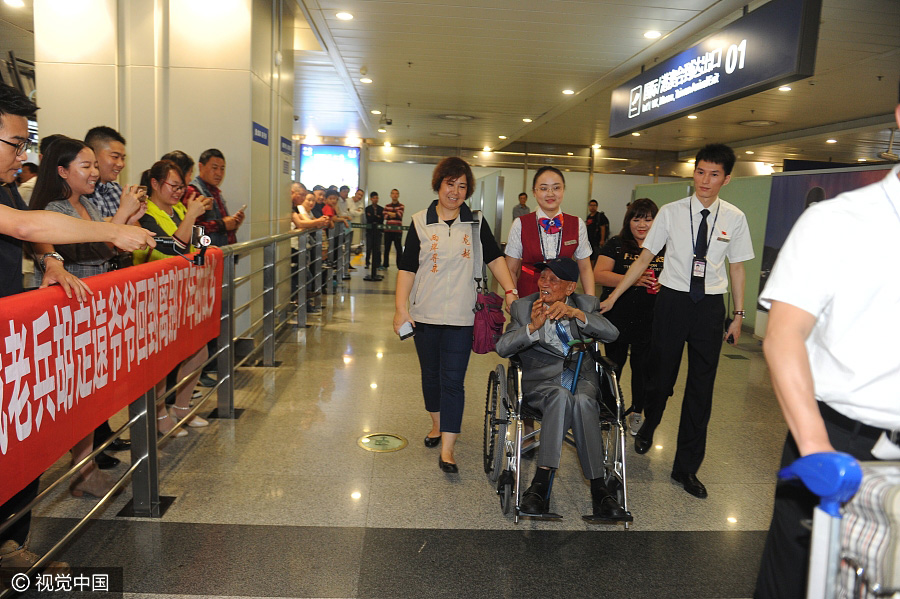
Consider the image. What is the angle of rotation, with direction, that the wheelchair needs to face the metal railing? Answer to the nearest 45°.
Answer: approximately 90° to its right

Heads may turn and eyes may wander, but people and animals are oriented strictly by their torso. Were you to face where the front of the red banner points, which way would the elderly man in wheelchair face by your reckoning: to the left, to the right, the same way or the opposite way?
to the right

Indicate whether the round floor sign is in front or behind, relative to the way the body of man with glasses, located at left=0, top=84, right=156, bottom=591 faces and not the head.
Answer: in front

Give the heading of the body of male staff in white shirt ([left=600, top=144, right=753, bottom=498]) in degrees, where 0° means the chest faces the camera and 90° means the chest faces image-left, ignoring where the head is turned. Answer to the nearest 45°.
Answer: approximately 0°

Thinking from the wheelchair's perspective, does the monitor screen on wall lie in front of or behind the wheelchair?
behind

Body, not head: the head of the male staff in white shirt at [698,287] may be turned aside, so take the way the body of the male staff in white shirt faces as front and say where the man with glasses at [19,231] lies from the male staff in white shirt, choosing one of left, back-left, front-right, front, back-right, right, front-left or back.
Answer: front-right

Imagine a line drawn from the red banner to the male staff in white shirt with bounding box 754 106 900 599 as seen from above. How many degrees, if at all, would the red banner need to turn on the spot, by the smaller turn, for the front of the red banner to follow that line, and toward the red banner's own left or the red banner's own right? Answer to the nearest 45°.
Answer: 0° — it already faces them

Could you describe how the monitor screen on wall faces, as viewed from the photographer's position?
facing the viewer

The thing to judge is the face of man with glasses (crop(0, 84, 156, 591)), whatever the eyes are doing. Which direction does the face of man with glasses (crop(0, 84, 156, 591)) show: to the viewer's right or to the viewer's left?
to the viewer's right

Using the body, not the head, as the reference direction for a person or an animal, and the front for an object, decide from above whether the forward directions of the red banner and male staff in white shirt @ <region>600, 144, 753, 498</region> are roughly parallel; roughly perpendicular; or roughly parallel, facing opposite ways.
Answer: roughly perpendicular

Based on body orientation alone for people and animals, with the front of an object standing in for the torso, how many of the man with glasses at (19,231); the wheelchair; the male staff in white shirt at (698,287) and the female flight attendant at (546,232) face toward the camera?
3

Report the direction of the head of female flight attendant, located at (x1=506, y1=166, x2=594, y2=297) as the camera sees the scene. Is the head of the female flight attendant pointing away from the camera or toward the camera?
toward the camera

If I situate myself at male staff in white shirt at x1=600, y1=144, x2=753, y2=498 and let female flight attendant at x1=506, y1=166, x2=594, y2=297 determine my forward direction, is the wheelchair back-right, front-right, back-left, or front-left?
front-left

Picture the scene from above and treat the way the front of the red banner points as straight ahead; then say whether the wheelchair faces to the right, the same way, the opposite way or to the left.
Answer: to the right

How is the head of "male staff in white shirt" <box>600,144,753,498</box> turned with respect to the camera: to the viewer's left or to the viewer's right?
to the viewer's left

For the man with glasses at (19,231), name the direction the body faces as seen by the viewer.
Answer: to the viewer's right

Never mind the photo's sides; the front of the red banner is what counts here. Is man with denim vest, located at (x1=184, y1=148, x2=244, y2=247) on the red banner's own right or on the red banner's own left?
on the red banner's own left

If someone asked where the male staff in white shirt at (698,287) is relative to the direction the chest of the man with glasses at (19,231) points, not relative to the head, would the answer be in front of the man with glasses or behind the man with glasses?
in front
